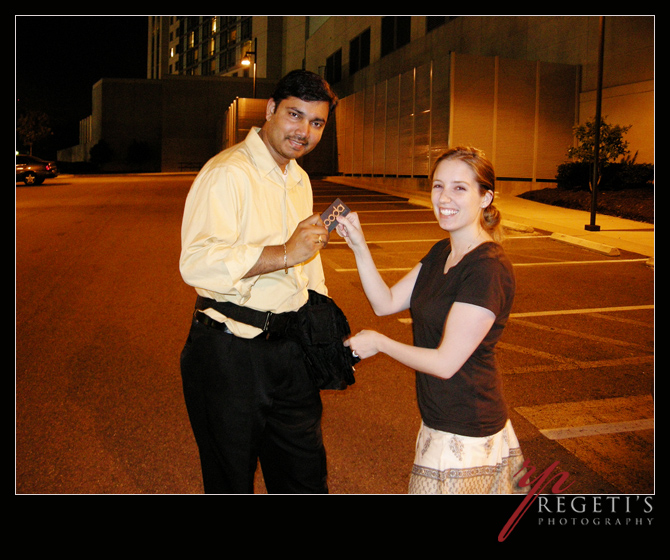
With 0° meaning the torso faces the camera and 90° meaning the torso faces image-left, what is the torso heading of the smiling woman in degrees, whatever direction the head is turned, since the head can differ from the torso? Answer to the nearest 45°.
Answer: approximately 45°

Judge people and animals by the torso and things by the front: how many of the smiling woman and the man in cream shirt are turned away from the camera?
0

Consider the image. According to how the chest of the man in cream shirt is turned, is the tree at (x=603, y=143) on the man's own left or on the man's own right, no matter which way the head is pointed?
on the man's own left

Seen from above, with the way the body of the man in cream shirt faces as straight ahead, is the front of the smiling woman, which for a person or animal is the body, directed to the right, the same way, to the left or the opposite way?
to the right

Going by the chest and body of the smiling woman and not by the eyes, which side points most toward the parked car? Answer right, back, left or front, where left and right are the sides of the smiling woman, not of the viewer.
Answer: right

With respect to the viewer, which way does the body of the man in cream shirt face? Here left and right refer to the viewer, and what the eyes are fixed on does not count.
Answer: facing the viewer and to the right of the viewer

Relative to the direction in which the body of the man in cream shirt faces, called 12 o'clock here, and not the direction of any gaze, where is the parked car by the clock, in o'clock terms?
The parked car is roughly at 7 o'clock from the man in cream shirt.
